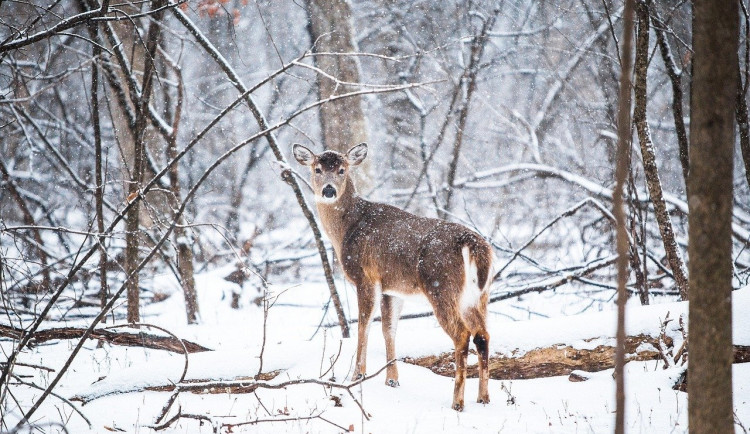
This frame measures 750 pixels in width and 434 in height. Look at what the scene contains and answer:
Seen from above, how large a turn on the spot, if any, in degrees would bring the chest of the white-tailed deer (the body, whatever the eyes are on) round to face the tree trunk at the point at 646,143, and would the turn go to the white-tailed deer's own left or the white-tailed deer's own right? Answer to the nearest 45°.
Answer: approximately 135° to the white-tailed deer's own right

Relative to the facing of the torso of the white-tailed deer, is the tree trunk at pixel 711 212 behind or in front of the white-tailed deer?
behind

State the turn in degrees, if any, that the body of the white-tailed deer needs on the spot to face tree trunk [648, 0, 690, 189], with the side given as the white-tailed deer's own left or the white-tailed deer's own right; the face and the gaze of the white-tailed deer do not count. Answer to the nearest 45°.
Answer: approximately 135° to the white-tailed deer's own right

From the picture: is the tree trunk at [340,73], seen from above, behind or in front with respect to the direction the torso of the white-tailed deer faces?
in front

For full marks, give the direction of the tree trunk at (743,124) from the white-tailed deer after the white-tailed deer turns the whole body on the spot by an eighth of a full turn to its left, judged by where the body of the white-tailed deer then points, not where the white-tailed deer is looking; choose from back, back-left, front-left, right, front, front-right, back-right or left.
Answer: back

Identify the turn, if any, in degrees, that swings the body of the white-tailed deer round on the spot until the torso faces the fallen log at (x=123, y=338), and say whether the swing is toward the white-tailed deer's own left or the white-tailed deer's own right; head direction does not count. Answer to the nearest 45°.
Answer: approximately 45° to the white-tailed deer's own left

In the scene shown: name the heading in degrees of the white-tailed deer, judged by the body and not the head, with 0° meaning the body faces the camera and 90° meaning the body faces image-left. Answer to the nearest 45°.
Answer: approximately 135°

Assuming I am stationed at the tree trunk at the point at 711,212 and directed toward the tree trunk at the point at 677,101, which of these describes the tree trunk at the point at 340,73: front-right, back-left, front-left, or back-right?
front-left

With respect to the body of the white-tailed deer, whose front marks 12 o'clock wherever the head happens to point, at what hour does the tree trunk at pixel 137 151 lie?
The tree trunk is roughly at 11 o'clock from the white-tailed deer.
